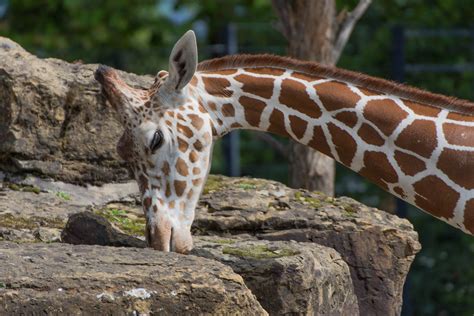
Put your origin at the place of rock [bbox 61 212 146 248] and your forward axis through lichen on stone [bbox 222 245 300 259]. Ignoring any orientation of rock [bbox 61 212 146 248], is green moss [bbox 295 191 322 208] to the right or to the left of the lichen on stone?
left

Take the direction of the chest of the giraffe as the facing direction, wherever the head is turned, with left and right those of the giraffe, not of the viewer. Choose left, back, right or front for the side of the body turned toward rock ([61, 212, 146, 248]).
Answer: front

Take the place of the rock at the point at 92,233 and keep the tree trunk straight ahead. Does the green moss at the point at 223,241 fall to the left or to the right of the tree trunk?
right

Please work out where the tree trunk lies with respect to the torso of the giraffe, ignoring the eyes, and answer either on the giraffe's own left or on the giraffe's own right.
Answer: on the giraffe's own right

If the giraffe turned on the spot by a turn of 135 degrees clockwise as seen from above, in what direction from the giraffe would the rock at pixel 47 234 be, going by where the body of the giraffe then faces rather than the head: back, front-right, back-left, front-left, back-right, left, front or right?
back-left

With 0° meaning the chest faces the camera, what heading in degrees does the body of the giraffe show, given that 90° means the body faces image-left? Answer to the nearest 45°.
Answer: approximately 90°
